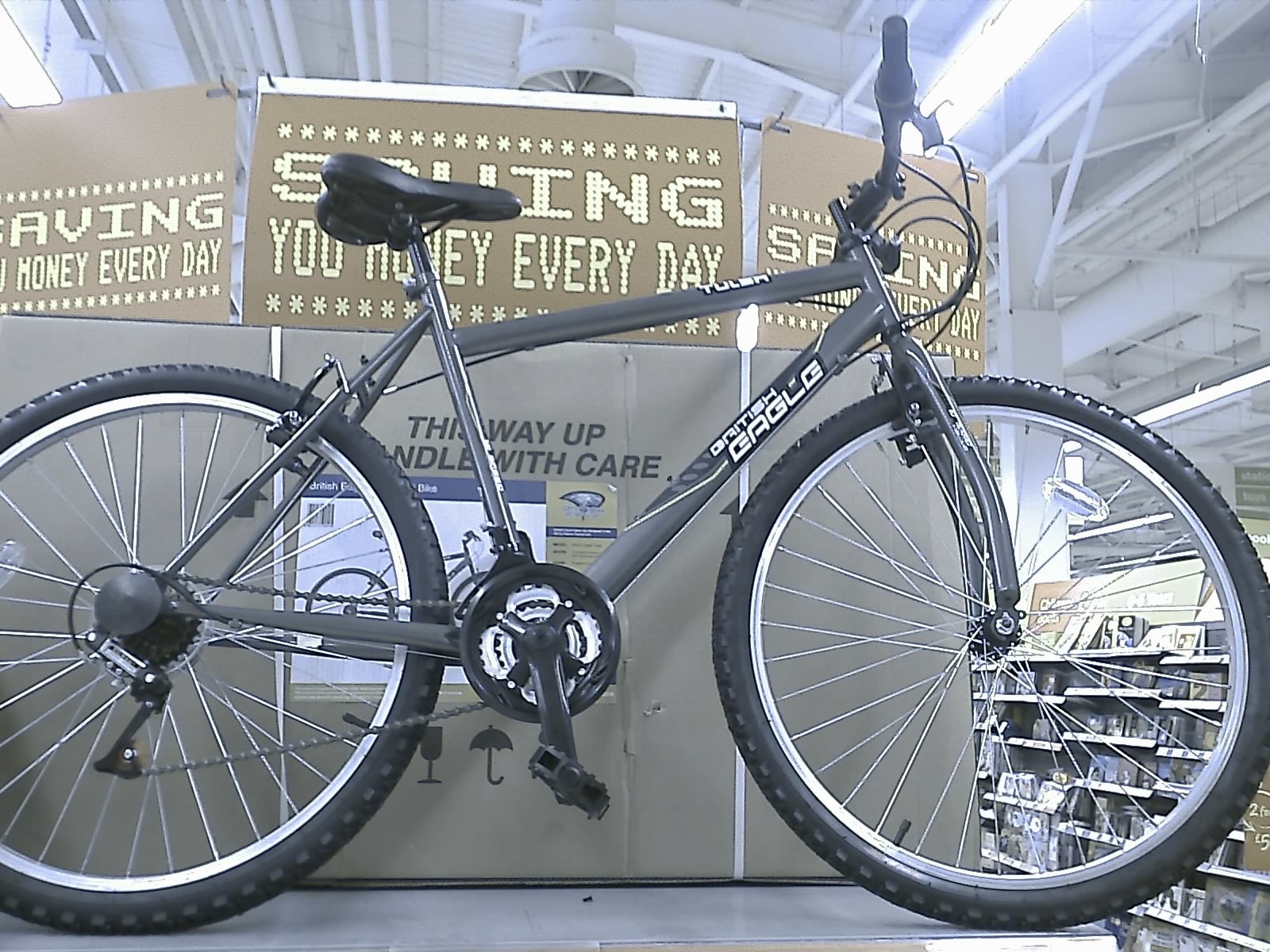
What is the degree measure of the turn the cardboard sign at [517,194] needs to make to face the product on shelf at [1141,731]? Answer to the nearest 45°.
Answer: approximately 135° to its left

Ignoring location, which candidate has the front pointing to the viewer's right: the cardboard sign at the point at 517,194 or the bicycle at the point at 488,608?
the bicycle

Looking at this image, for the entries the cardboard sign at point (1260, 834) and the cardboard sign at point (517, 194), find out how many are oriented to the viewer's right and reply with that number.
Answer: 0

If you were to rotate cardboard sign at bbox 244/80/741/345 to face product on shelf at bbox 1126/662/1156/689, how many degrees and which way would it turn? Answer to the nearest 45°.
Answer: approximately 135° to its left

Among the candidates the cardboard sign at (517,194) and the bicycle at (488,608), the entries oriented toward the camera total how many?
1

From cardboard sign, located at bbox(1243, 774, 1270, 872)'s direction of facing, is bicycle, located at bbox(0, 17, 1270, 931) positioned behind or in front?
in front

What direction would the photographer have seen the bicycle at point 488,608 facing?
facing to the right of the viewer
